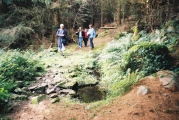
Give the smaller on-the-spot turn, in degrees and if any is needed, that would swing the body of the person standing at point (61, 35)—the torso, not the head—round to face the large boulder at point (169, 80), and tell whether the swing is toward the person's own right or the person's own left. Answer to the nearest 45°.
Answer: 0° — they already face it

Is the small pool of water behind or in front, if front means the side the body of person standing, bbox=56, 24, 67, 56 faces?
in front

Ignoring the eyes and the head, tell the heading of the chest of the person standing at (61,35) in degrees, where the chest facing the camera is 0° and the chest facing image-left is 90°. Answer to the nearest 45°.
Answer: approximately 0°
